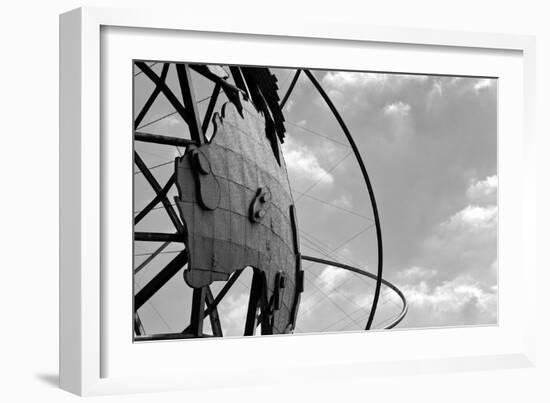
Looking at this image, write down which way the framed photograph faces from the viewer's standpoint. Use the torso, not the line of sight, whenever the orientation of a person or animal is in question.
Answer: facing the viewer and to the right of the viewer
